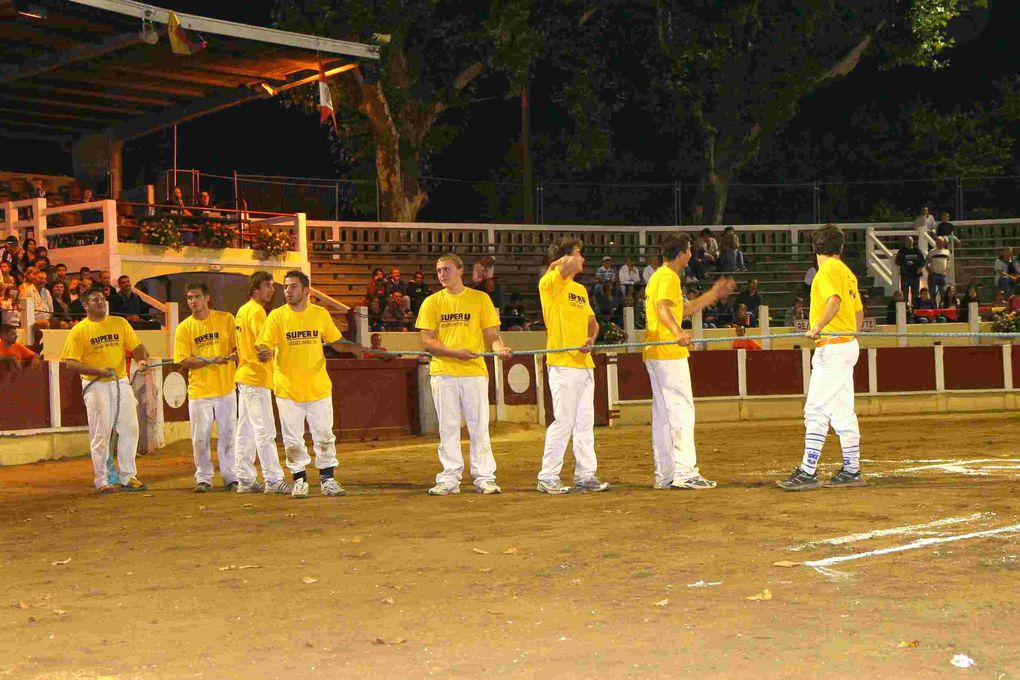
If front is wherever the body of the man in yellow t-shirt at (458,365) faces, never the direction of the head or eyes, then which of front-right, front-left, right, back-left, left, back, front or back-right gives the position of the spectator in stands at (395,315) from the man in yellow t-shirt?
back

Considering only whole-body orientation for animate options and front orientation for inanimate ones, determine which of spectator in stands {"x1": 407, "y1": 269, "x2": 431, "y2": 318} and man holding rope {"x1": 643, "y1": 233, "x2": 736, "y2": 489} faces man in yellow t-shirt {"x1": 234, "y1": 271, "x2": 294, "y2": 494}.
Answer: the spectator in stands

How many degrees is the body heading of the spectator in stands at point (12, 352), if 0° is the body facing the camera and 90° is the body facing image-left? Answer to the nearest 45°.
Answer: approximately 315°

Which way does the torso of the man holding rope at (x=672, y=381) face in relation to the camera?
to the viewer's right

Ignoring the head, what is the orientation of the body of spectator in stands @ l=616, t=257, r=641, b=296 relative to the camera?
toward the camera

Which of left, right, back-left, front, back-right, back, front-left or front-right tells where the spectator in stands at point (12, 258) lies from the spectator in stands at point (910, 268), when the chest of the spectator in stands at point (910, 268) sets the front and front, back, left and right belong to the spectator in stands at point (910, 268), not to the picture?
front-right

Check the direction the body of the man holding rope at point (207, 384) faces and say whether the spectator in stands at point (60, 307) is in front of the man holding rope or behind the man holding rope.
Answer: behind

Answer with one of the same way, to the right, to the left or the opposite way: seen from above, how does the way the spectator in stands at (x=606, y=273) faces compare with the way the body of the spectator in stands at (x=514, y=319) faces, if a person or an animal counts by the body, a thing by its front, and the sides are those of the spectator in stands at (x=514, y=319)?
the same way

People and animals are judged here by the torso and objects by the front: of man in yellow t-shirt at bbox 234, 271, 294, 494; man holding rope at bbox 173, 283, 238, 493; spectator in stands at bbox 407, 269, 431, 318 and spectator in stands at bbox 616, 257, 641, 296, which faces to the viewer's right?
the man in yellow t-shirt

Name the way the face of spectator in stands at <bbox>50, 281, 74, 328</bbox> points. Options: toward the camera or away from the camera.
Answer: toward the camera

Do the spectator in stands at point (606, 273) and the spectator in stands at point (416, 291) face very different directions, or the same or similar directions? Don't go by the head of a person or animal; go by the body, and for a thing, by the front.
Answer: same or similar directions

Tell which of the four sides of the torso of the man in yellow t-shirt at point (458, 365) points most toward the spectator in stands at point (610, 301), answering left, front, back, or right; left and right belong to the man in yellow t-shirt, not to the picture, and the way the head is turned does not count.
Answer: back

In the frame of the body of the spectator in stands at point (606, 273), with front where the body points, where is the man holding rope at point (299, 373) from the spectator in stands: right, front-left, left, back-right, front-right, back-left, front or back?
front

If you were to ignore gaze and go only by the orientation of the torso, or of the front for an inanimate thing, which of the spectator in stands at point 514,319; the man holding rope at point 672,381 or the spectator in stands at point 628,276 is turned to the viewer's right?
the man holding rope

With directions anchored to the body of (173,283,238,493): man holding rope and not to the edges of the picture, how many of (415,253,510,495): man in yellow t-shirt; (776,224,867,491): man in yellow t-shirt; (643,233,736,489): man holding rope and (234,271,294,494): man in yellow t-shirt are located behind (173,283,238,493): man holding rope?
0

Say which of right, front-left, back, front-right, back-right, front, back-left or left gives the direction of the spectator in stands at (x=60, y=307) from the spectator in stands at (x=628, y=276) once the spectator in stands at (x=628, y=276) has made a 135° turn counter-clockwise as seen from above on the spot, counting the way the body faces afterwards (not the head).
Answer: back

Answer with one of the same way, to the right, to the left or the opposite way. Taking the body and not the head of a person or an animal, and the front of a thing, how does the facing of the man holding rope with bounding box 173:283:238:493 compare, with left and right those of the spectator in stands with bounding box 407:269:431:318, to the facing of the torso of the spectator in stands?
the same way

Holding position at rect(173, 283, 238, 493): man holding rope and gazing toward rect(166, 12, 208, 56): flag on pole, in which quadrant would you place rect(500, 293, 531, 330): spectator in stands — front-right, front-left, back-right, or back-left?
front-right

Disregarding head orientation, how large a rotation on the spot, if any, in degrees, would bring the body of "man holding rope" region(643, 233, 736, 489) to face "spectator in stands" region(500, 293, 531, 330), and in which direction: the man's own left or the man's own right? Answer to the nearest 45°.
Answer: approximately 90° to the man's own left

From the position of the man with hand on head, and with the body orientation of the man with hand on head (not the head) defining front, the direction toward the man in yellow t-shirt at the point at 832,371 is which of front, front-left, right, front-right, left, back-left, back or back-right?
front-left
